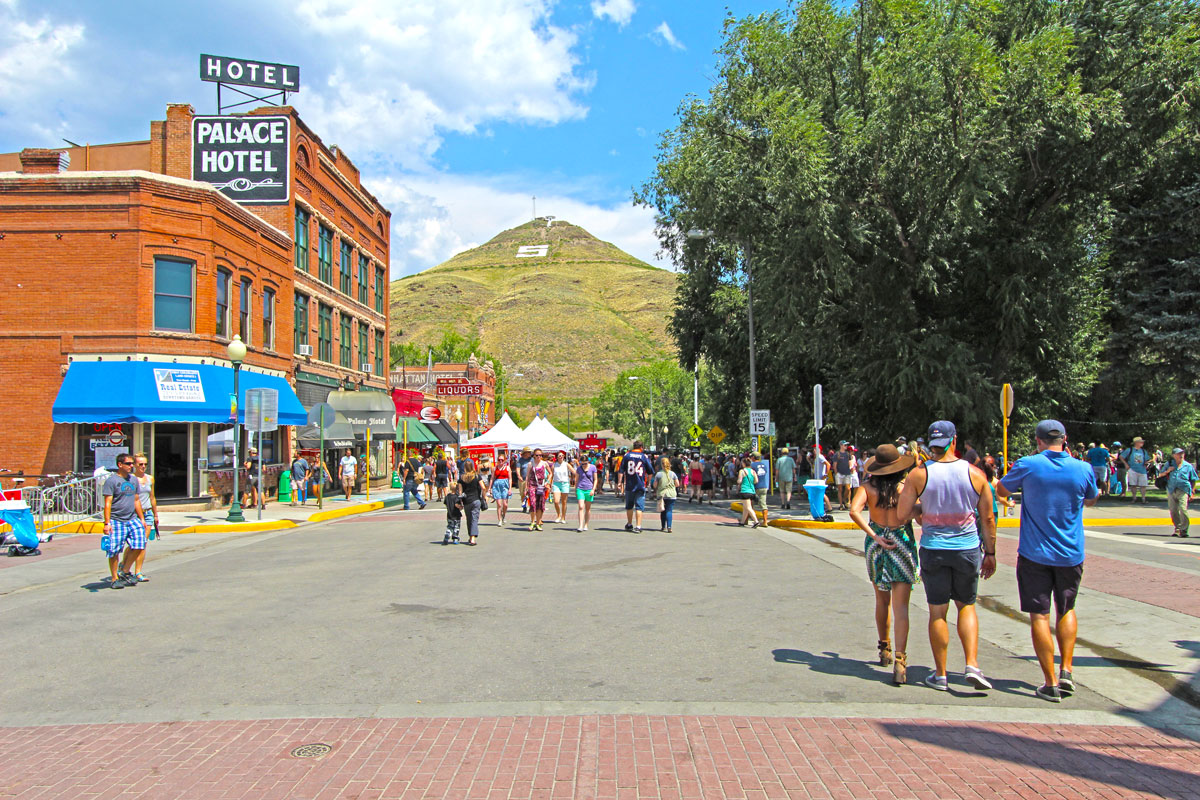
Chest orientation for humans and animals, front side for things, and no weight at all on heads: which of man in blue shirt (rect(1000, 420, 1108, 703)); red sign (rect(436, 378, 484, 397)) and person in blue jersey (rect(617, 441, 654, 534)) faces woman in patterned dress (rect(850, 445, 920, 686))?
the red sign

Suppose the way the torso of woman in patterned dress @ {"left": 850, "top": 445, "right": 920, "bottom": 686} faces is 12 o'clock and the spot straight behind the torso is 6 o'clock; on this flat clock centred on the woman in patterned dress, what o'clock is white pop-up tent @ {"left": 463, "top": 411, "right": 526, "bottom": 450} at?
The white pop-up tent is roughly at 11 o'clock from the woman in patterned dress.

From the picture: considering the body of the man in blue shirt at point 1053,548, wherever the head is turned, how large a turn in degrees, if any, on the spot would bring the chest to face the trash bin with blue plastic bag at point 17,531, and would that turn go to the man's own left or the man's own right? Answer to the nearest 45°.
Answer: approximately 90° to the man's own left

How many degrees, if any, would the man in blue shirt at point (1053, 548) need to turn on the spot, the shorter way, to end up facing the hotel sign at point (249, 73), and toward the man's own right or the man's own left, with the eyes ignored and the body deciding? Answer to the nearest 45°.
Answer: approximately 45° to the man's own left

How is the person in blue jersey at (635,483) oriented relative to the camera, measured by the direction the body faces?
away from the camera

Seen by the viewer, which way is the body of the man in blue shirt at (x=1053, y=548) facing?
away from the camera

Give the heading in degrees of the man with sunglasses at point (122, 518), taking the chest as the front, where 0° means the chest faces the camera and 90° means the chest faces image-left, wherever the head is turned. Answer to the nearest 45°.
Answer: approximately 315°

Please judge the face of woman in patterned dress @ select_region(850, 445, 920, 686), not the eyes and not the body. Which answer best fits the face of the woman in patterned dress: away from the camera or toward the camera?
away from the camera

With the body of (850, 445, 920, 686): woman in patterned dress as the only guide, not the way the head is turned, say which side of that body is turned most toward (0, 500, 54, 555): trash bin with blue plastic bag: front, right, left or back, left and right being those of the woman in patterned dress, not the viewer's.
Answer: left

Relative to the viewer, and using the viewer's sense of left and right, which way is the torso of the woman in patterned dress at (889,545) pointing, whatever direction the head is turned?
facing away from the viewer

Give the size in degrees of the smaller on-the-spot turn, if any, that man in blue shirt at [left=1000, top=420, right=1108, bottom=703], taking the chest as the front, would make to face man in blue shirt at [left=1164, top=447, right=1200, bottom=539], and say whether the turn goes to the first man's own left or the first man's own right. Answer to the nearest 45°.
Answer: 0° — they already face them
